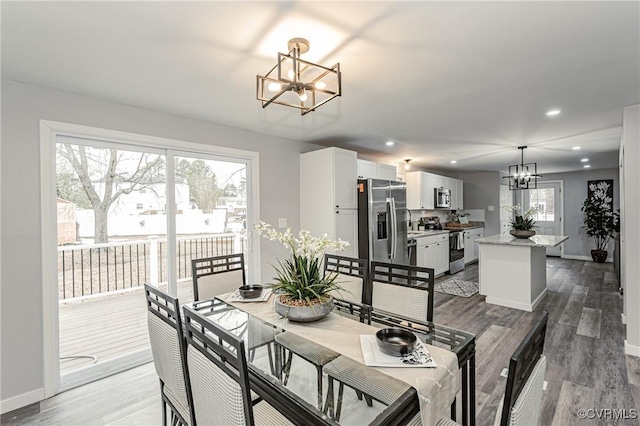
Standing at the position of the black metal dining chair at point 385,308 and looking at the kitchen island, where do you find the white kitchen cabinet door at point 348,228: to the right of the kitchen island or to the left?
left

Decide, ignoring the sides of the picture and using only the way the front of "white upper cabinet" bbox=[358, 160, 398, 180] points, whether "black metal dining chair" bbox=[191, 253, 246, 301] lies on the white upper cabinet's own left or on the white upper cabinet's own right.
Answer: on the white upper cabinet's own right

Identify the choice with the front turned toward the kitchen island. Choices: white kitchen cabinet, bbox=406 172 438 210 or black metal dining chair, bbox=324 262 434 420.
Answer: the white kitchen cabinet

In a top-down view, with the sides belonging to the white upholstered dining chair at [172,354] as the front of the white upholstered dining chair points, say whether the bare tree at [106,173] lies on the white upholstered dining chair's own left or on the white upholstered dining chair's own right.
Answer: on the white upholstered dining chair's own left

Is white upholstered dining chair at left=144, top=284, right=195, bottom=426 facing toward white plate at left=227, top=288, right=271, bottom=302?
yes

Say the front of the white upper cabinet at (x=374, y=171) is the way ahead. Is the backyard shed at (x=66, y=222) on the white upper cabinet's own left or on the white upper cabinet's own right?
on the white upper cabinet's own right

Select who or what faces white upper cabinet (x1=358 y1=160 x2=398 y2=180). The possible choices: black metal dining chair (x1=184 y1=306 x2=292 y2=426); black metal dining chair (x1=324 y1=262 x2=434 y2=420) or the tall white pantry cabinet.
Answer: black metal dining chair (x1=184 y1=306 x2=292 y2=426)

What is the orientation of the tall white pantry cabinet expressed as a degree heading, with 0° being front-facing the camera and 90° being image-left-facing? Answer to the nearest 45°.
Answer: approximately 315°

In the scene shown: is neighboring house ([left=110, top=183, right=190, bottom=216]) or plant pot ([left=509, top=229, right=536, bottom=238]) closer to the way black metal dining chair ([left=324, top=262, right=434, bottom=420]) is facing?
the neighboring house

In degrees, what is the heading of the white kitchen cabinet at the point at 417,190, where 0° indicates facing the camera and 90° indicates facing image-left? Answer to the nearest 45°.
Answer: approximately 315°

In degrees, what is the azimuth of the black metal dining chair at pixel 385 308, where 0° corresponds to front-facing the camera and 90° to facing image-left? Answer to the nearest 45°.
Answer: approximately 45°

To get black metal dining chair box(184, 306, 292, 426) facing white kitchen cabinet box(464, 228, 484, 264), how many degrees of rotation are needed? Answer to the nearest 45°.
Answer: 0° — it already faces it

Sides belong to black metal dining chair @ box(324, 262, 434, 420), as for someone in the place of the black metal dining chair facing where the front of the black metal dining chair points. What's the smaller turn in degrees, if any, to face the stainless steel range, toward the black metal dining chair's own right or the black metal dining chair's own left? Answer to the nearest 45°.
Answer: approximately 135° to the black metal dining chair's own right
